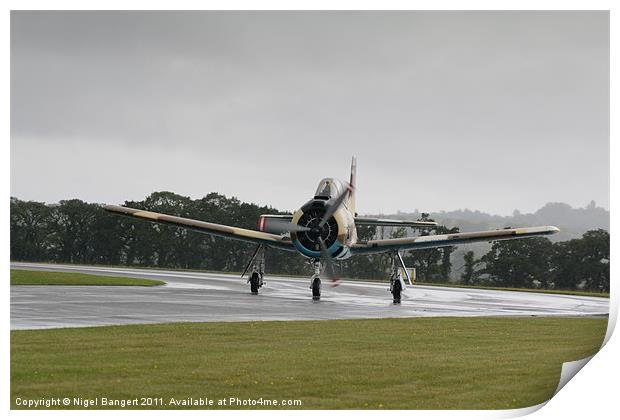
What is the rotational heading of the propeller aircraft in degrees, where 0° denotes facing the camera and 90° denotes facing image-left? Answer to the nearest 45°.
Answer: approximately 0°
